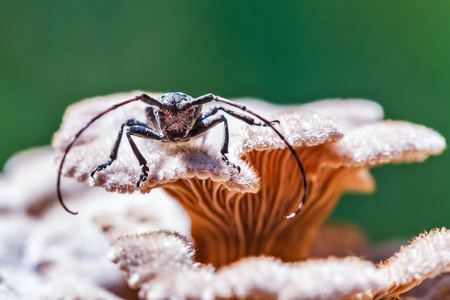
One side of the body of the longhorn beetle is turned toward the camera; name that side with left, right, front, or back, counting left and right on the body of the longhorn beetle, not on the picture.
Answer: front
